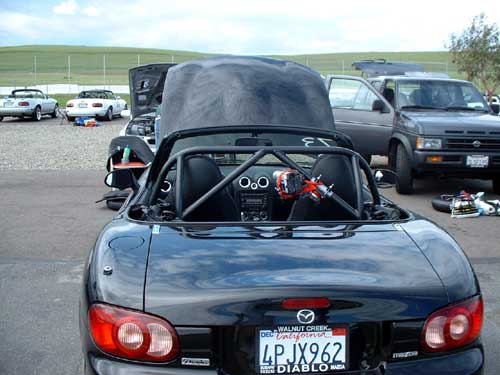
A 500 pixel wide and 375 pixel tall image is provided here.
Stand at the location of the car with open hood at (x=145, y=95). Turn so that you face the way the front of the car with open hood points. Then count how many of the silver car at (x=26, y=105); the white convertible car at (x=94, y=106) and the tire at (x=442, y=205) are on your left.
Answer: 1

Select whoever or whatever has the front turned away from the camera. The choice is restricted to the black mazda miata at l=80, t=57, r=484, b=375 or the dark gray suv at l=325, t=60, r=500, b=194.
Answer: the black mazda miata

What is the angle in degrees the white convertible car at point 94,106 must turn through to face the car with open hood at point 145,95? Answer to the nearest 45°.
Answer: approximately 135° to its right

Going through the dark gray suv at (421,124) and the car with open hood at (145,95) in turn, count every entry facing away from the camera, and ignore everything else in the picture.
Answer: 0

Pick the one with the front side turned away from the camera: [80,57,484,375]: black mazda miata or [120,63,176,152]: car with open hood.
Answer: the black mazda miata

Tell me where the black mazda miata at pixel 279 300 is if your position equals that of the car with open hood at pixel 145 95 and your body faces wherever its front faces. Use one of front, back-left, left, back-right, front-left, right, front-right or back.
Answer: front-left

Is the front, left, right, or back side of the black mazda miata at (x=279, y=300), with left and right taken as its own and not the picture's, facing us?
back

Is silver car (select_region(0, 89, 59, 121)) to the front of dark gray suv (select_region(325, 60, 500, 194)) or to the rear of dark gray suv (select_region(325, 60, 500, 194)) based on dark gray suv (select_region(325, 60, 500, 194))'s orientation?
to the rear

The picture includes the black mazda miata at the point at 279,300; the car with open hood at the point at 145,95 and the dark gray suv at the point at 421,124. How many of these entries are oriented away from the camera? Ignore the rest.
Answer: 1

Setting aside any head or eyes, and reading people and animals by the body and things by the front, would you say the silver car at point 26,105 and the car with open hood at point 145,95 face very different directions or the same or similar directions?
very different directions

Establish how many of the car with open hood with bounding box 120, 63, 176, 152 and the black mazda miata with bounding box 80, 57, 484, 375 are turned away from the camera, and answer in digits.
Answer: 1

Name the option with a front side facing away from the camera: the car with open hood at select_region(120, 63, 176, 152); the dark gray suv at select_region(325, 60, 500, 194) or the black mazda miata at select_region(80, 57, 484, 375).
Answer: the black mazda miata

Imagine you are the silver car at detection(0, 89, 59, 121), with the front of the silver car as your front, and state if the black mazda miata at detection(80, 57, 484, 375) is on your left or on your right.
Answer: on your right
